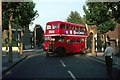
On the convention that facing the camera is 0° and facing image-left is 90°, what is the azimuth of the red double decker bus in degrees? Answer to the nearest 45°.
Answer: approximately 45°
